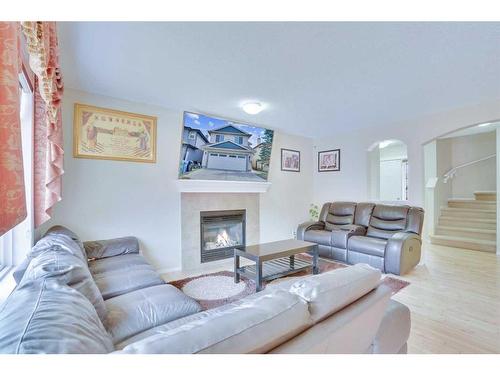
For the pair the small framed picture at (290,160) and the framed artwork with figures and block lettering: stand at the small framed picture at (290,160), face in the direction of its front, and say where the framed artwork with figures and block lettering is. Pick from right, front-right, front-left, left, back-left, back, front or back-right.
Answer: right

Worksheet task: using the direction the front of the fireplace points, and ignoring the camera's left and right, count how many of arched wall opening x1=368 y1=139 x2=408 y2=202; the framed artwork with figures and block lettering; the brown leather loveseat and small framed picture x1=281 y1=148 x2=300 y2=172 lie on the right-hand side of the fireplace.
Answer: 1

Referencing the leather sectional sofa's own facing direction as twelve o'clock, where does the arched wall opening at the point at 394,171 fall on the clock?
The arched wall opening is roughly at 12 o'clock from the leather sectional sofa.

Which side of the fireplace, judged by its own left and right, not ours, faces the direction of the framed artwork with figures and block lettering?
right

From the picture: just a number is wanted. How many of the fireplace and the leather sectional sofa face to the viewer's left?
0

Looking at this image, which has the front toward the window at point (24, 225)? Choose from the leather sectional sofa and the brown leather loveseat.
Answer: the brown leather loveseat

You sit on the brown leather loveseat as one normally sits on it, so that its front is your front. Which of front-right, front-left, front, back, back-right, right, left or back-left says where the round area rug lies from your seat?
front

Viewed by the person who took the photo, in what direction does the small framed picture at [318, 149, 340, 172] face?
facing the viewer and to the left of the viewer

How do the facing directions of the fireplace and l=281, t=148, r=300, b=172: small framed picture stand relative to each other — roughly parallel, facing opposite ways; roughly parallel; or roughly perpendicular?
roughly parallel

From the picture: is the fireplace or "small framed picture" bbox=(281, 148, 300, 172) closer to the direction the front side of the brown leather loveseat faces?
the fireplace

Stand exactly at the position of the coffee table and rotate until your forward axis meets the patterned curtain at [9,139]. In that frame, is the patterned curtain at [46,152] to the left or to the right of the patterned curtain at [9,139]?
right

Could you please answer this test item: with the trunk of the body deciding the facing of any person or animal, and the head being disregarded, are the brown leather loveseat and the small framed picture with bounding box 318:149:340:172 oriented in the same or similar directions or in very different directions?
same or similar directions

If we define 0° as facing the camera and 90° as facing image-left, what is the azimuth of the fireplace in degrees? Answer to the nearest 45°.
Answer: approximately 315°

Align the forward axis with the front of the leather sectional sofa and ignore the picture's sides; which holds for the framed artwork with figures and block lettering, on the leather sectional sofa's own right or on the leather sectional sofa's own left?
on the leather sectional sofa's own left

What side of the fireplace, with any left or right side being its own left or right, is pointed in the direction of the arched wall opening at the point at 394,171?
left

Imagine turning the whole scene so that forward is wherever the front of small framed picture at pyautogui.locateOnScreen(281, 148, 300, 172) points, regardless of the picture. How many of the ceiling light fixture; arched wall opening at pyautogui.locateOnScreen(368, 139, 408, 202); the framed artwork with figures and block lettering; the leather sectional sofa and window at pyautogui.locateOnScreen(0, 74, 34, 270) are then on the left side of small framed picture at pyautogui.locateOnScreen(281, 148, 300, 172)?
1

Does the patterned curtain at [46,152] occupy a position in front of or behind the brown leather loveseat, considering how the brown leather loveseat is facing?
in front

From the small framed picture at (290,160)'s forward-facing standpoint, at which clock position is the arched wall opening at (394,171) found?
The arched wall opening is roughly at 9 o'clock from the small framed picture.
